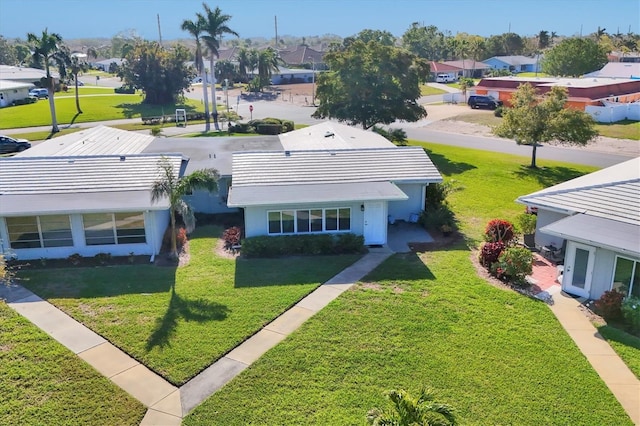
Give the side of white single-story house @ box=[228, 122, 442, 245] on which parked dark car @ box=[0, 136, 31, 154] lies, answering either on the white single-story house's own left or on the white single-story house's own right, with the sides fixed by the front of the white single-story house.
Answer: on the white single-story house's own right

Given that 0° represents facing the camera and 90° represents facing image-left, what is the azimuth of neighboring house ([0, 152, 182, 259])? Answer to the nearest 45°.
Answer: approximately 0°

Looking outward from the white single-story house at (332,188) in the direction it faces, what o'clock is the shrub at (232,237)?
The shrub is roughly at 2 o'clock from the white single-story house.

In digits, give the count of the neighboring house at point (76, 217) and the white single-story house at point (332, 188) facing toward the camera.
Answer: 2

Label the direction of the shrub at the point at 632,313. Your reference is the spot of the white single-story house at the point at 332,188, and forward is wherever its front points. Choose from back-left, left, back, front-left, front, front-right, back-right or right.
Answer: front-left

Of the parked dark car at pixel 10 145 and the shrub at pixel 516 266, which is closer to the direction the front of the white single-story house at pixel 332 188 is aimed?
the shrub

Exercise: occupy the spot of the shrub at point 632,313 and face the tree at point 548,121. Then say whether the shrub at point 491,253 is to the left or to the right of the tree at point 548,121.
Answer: left

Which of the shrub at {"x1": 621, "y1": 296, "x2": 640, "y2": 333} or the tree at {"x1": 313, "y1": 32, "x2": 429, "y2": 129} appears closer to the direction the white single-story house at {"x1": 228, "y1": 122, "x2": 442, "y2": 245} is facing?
the shrub

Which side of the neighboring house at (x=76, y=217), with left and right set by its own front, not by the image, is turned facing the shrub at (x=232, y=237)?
left

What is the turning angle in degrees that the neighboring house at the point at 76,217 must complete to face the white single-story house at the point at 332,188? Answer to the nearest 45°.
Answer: approximately 90° to its left
